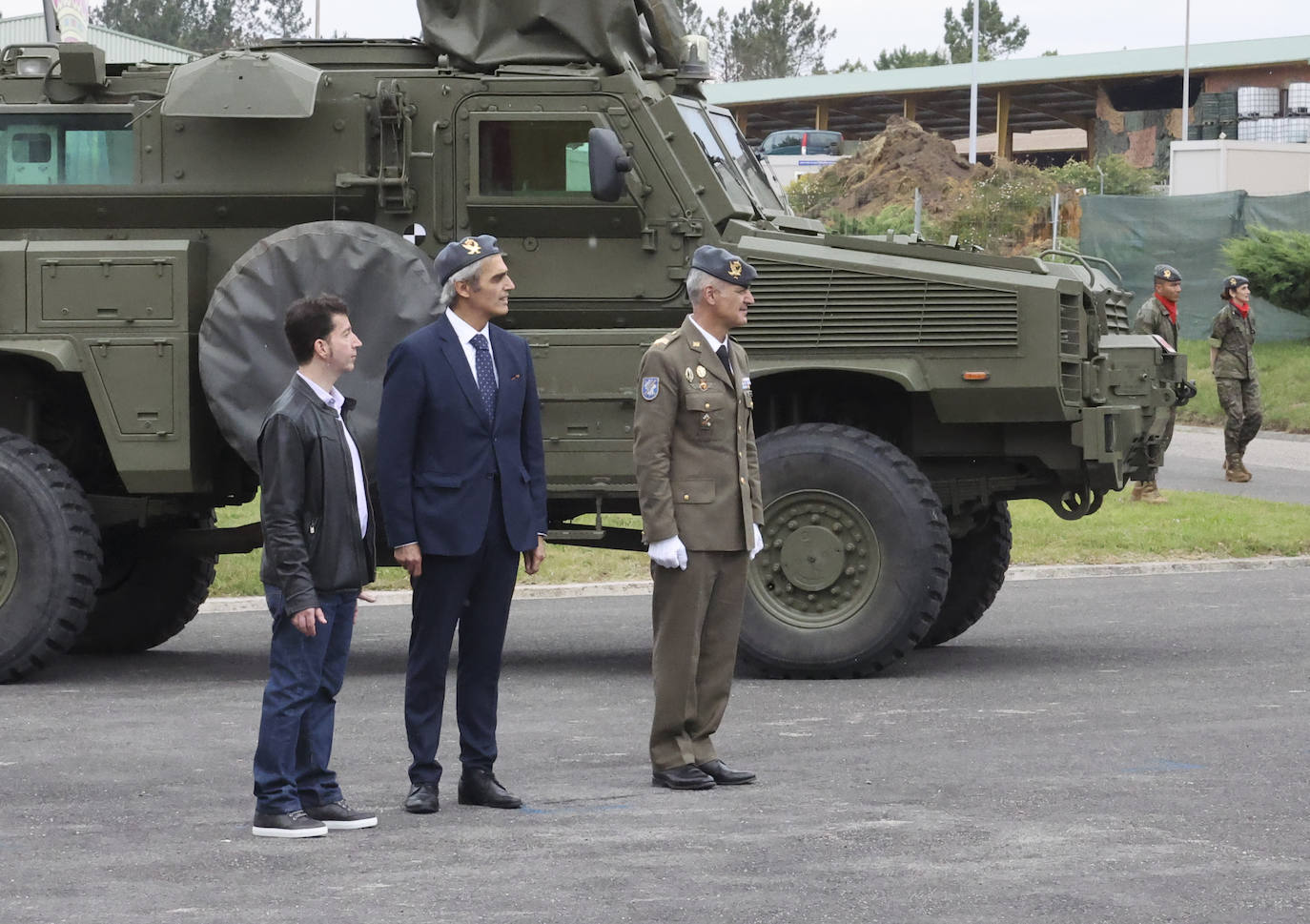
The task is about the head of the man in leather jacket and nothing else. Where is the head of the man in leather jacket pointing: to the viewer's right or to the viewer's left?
to the viewer's right

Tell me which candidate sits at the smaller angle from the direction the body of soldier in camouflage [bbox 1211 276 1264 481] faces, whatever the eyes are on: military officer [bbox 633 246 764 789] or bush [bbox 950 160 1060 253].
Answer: the military officer

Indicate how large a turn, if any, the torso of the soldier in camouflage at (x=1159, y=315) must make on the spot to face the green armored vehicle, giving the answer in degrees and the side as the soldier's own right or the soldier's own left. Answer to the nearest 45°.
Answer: approximately 45° to the soldier's own right

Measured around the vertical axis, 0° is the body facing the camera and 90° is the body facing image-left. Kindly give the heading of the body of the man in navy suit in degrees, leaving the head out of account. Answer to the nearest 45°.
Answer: approximately 315°

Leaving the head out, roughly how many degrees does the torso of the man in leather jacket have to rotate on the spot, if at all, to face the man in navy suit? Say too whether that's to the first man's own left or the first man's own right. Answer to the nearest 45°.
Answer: approximately 45° to the first man's own left

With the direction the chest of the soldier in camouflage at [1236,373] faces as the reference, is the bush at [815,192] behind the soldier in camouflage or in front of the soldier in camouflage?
behind

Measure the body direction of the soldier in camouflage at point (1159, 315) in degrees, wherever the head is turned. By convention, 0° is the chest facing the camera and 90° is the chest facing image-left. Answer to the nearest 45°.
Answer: approximately 315°

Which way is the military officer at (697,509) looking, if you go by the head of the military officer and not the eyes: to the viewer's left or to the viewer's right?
to the viewer's right

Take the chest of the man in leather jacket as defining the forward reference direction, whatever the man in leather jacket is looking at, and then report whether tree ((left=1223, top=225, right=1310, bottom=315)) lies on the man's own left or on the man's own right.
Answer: on the man's own left

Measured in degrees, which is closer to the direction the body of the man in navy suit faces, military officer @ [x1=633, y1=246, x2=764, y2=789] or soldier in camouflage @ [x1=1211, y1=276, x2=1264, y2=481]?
the military officer

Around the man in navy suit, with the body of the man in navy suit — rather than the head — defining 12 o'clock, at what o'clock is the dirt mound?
The dirt mound is roughly at 8 o'clock from the man in navy suit.

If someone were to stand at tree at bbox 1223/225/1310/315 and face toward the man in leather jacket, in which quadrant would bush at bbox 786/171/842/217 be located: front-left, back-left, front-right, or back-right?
back-right

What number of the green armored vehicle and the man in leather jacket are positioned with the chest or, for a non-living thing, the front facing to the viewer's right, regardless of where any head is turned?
2

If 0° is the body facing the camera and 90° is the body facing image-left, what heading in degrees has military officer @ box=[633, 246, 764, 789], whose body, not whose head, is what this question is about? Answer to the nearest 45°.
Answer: approximately 315°

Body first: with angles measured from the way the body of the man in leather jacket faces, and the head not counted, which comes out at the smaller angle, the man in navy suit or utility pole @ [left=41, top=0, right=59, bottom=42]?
the man in navy suit

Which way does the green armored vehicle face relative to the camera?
to the viewer's right

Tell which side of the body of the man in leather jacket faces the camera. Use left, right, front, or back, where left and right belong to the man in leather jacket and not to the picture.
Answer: right
